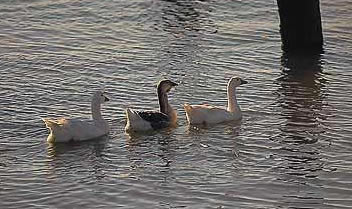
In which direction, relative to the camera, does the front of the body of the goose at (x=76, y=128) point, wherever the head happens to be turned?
to the viewer's right

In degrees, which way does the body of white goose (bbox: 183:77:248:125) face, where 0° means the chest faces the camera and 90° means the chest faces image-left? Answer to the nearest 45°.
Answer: approximately 270°

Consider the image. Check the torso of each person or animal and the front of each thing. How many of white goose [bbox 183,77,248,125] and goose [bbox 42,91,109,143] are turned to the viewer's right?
2

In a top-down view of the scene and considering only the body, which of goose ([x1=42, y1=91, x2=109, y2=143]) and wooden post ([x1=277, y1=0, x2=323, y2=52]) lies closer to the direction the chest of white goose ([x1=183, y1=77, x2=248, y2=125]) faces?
the wooden post

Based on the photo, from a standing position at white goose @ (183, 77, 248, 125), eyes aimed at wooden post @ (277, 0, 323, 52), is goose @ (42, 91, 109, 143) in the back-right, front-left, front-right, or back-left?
back-left

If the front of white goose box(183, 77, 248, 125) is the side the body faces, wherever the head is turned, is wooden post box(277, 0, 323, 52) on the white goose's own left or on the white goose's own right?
on the white goose's own left

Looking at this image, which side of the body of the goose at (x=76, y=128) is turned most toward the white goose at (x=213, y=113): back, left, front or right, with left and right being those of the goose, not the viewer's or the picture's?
front

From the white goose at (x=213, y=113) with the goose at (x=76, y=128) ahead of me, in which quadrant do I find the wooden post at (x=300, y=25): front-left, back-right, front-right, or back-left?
back-right

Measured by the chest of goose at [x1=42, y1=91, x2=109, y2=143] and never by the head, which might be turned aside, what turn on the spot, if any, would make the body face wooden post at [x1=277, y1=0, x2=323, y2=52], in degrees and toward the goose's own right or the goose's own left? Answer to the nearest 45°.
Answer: approximately 45° to the goose's own left
